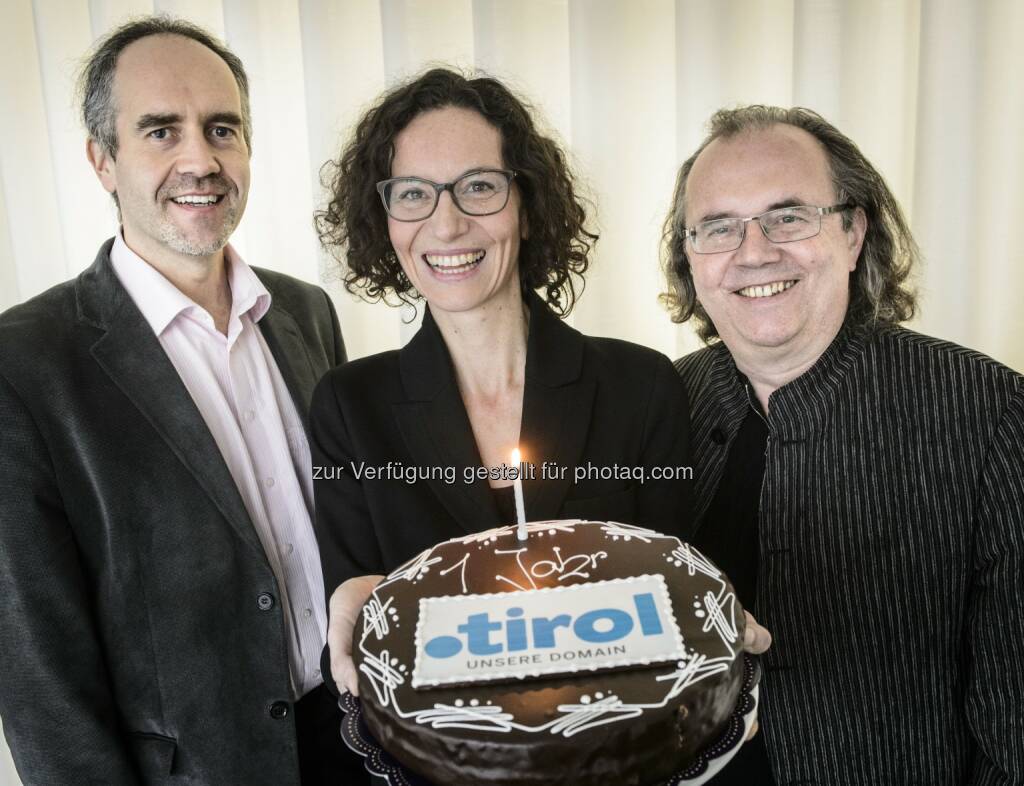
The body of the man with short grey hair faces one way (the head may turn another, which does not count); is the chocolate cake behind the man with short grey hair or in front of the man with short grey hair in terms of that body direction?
in front

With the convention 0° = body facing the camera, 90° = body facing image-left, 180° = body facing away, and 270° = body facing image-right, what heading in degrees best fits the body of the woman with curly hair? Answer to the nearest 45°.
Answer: approximately 0°

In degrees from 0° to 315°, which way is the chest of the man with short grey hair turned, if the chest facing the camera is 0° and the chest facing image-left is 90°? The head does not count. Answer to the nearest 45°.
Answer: approximately 315°
